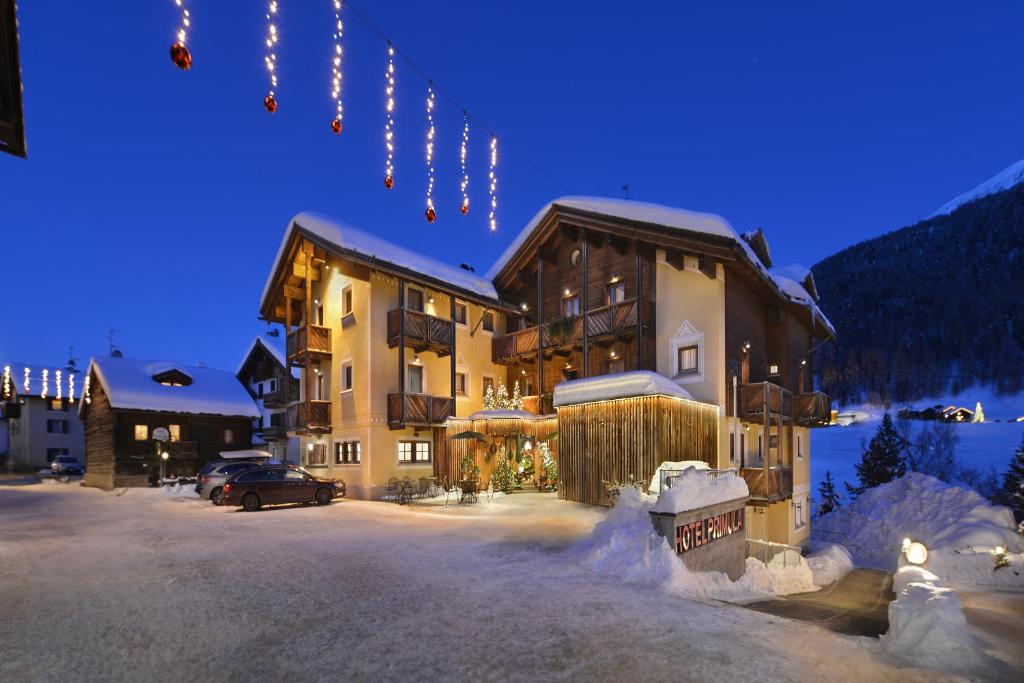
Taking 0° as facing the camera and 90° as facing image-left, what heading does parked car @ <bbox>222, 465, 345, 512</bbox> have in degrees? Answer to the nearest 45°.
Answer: approximately 270°

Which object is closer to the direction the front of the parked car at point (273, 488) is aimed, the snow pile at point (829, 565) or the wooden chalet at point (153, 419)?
the snow pile

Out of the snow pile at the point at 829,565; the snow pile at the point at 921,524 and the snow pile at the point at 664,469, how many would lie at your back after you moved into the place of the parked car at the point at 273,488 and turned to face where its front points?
0

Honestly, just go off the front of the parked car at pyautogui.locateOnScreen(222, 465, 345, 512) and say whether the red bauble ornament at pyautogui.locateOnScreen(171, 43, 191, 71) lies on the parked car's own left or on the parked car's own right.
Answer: on the parked car's own right

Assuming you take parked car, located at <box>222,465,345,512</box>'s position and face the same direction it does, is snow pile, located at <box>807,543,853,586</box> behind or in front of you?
in front

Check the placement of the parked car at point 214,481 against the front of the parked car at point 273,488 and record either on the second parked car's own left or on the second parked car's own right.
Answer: on the second parked car's own left

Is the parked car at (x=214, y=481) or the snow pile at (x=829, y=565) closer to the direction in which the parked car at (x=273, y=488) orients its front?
the snow pile

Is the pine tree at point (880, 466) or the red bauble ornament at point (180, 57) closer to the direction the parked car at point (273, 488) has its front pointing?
the pine tree

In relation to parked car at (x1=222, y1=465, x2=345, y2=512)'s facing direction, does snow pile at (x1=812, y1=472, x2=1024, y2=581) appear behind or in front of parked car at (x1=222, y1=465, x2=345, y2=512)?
in front

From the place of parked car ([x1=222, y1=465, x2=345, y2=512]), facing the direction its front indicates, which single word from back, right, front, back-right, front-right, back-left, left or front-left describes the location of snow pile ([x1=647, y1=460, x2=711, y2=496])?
front-right

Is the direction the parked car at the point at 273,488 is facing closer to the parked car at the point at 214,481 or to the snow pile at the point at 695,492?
the snow pile

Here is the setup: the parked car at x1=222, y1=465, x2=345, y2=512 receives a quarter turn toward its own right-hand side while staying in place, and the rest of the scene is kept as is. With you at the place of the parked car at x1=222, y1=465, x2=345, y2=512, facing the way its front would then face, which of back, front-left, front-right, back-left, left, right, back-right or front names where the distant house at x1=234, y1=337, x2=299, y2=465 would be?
back

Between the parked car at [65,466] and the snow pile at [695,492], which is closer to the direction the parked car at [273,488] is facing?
the snow pile
